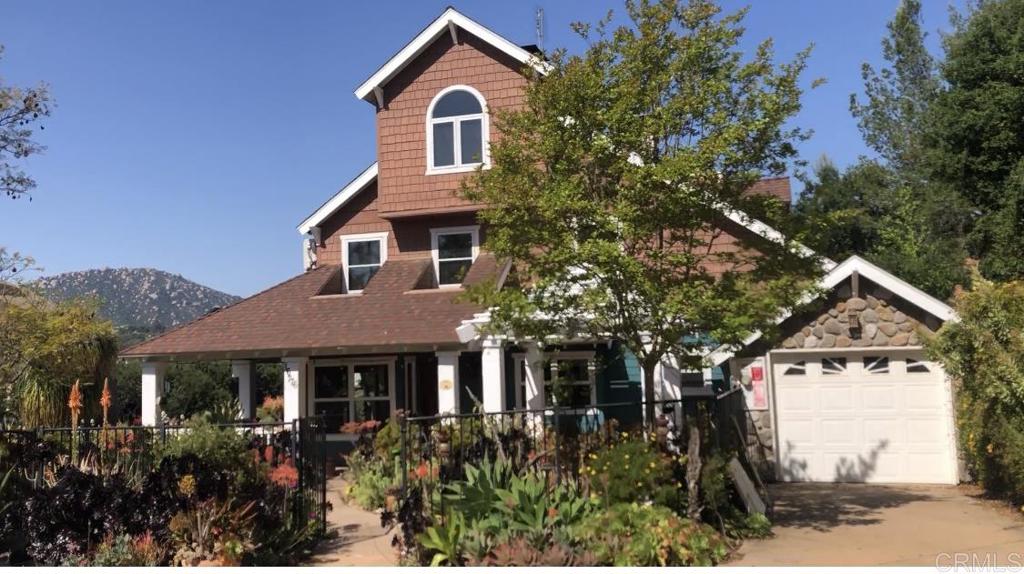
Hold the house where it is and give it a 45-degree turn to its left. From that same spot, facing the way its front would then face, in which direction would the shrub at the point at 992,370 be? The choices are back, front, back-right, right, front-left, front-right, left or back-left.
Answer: front

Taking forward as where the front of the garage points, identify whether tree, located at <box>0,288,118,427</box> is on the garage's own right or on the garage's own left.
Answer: on the garage's own right

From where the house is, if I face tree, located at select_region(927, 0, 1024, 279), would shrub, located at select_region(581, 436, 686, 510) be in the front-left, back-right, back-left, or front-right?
back-right

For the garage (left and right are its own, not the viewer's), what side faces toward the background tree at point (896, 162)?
back

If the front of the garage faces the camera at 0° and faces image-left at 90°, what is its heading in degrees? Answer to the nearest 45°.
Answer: approximately 0°

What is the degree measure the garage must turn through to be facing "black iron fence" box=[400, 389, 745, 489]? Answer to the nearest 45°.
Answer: approximately 45° to its right

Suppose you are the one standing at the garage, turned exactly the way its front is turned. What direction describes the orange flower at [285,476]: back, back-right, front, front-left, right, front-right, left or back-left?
front-right

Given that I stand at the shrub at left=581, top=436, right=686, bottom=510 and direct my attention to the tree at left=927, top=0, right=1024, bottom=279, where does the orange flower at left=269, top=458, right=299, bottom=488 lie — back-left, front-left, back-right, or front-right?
back-left

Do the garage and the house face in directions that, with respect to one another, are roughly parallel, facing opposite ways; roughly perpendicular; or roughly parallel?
roughly parallel

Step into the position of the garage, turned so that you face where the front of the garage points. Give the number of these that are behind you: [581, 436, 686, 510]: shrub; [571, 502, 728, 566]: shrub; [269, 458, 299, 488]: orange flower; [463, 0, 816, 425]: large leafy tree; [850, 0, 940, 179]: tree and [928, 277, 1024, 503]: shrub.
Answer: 1

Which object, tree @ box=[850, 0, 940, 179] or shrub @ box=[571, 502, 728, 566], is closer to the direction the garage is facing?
the shrub

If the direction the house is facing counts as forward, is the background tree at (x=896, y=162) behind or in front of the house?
behind

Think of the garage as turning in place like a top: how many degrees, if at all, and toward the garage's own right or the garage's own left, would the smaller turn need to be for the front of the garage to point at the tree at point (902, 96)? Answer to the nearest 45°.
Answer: approximately 180°

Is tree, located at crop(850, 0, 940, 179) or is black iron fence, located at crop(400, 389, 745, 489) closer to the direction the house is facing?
the black iron fence

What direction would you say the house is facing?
toward the camera
